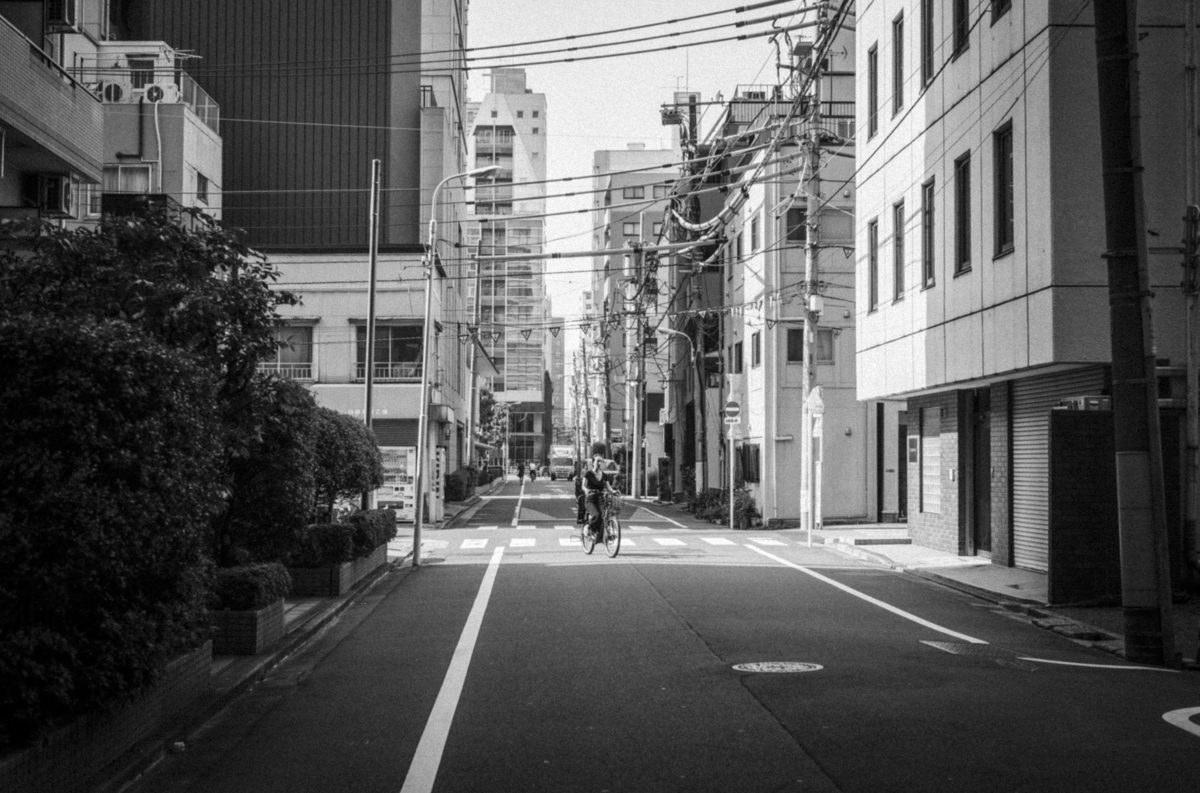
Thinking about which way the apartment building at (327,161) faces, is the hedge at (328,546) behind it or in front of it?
in front

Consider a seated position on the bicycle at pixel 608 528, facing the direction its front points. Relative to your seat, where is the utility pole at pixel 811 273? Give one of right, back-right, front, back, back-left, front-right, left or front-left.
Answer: left

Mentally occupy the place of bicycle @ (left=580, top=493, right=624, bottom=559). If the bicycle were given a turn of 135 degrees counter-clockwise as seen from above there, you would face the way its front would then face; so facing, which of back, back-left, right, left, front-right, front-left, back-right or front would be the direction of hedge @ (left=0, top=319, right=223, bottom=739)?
back

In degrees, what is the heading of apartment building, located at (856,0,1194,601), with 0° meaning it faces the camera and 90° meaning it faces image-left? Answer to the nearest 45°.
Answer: approximately 45°

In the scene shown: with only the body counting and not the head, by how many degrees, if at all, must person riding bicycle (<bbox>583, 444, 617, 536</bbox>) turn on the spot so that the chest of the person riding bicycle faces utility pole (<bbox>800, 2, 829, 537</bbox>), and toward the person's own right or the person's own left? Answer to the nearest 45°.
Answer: approximately 90° to the person's own left

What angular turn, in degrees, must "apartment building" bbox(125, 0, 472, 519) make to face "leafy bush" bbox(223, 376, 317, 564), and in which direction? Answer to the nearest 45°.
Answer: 0° — it already faces it

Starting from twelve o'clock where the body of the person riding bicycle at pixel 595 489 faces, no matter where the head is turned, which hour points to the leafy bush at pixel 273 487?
The leafy bush is roughly at 2 o'clock from the person riding bicycle.

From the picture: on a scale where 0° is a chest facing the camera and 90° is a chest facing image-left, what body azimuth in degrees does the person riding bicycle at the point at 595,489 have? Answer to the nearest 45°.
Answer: approximately 315°

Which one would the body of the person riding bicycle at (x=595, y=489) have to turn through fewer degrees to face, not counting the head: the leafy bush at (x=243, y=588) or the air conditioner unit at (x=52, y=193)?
the leafy bush

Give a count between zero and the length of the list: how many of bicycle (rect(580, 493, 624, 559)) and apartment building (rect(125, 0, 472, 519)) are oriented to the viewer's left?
0

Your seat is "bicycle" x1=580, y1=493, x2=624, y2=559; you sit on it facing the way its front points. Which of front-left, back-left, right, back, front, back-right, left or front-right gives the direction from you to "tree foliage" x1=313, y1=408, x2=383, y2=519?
right

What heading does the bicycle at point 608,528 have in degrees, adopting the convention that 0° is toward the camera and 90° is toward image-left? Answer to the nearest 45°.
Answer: approximately 315°

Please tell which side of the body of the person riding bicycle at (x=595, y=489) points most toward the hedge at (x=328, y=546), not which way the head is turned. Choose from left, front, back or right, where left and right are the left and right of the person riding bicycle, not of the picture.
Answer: right

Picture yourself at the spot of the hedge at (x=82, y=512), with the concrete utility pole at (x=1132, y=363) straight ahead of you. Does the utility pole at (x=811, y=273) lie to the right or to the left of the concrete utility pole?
left

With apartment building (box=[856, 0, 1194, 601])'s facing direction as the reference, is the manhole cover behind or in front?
in front

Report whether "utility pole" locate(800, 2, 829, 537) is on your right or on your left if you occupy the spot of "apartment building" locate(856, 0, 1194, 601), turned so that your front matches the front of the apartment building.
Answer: on your right

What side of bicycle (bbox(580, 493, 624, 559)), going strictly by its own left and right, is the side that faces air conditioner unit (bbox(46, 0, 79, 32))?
right
